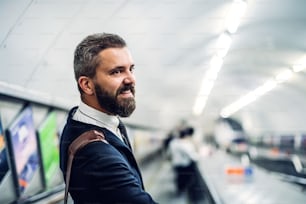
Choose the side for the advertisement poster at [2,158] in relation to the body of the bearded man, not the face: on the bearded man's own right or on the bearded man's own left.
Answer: on the bearded man's own left

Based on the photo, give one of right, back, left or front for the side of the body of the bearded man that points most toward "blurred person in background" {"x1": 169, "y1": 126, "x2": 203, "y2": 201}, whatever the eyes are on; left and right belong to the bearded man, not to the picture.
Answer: left

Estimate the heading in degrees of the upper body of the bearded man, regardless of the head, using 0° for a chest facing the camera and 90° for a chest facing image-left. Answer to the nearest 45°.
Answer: approximately 270°

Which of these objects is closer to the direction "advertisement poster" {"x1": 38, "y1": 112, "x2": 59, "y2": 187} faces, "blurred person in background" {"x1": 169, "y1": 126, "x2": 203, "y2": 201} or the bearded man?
the bearded man

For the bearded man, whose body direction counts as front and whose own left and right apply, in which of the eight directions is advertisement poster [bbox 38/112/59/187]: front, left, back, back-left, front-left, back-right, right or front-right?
left

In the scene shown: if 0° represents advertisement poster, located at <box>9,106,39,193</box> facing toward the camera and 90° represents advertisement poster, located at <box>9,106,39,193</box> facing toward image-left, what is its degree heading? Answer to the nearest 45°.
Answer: approximately 315°

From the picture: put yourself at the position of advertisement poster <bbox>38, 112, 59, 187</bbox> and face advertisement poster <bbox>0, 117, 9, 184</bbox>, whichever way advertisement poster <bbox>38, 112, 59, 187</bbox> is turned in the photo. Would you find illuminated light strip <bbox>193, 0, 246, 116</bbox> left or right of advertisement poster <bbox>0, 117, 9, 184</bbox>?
left

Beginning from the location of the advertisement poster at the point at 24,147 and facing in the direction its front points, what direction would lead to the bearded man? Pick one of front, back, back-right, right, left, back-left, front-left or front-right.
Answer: front-right
